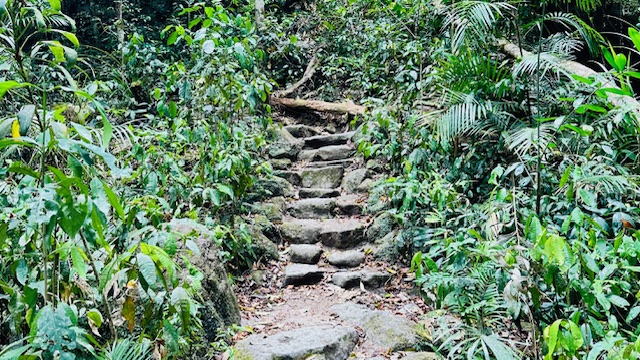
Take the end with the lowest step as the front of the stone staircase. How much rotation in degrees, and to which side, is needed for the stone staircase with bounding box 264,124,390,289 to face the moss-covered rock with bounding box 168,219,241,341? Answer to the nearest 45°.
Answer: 0° — it already faces it

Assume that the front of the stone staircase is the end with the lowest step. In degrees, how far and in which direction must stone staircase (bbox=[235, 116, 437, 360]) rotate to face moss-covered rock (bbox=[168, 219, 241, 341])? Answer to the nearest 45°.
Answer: approximately 45° to its right

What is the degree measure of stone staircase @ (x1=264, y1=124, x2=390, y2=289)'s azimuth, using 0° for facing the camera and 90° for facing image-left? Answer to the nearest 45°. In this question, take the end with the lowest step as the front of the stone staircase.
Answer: approximately 0°

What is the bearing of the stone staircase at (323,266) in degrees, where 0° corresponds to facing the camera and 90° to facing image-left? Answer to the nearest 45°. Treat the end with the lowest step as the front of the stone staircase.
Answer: approximately 0°

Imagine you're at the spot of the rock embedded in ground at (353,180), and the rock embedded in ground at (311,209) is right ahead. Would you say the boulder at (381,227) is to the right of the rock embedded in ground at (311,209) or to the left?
left

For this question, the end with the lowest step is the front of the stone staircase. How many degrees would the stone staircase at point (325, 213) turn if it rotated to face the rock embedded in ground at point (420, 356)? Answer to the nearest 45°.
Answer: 0° — it already faces it
